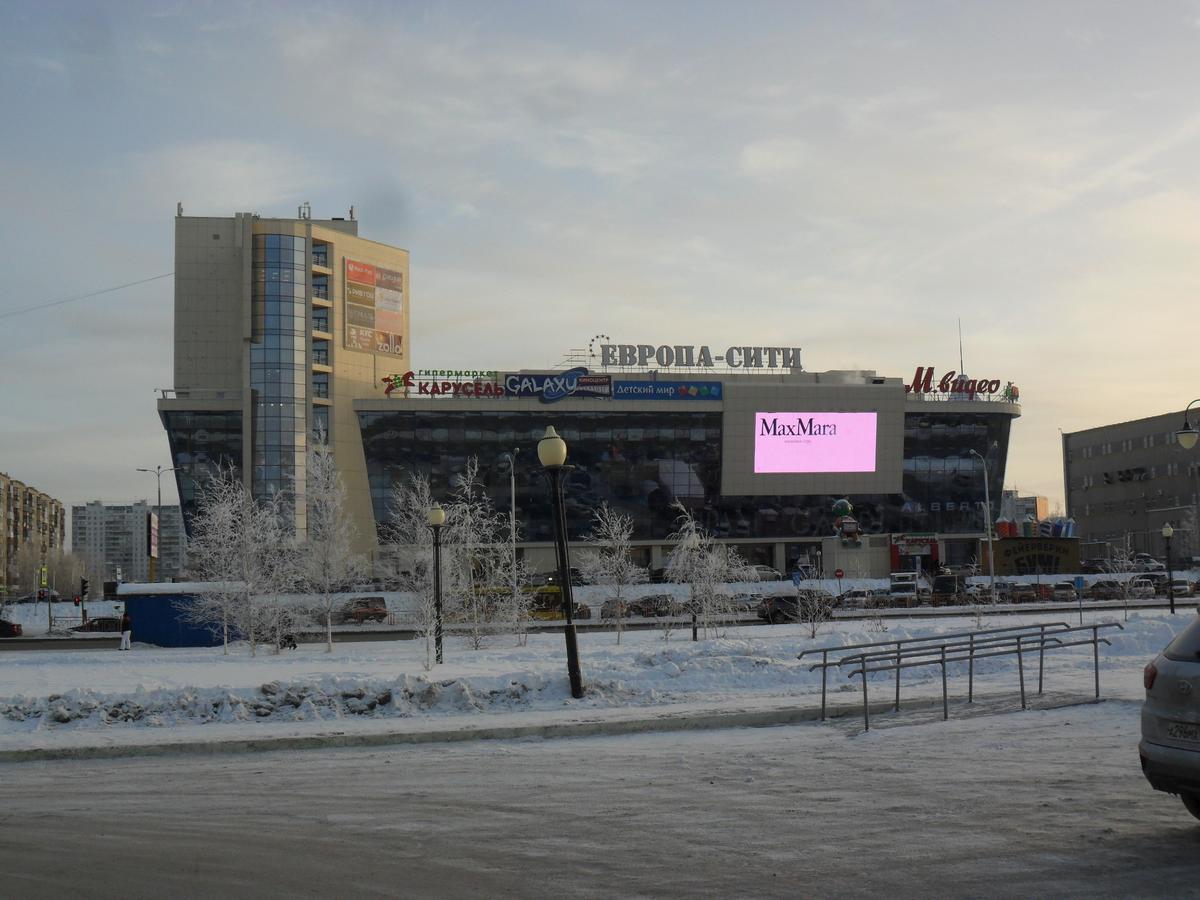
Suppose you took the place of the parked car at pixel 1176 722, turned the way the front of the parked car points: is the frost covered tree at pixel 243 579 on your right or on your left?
on your left

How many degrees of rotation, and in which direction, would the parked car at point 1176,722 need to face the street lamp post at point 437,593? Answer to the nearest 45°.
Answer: approximately 90° to its left

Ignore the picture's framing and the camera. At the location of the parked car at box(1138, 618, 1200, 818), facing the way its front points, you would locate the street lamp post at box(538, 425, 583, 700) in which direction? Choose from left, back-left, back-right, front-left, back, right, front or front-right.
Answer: left

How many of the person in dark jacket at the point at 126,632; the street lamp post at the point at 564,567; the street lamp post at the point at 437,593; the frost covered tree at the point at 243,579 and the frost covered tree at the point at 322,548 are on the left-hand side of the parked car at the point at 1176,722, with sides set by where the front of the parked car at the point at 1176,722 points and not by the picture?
5

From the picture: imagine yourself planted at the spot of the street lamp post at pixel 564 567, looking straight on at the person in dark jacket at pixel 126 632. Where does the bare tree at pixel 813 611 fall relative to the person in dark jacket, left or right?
right

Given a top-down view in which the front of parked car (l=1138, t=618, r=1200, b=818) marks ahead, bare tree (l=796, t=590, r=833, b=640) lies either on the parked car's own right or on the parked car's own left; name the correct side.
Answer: on the parked car's own left

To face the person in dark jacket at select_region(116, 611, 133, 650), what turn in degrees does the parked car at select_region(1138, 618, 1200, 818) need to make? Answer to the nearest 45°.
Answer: approximately 90° to its left

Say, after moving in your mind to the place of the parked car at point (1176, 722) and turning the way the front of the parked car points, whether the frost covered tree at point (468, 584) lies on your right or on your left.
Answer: on your left

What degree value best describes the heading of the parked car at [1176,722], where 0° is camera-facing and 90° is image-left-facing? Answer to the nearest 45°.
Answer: approximately 225°
